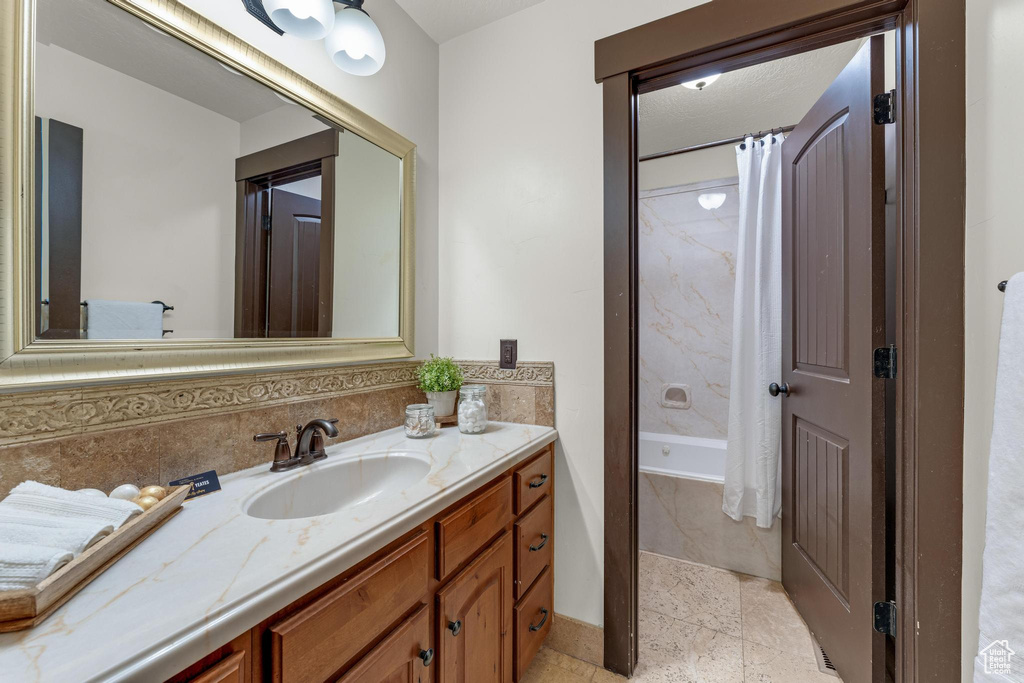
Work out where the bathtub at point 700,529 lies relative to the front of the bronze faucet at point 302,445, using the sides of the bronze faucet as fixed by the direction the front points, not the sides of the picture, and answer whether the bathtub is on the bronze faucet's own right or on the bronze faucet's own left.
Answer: on the bronze faucet's own left

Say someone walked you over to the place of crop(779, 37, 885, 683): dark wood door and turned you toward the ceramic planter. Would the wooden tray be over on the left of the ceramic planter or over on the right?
left

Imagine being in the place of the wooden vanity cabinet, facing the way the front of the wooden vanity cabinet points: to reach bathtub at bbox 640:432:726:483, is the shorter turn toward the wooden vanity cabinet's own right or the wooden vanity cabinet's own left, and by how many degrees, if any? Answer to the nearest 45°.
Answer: approximately 90° to the wooden vanity cabinet's own left

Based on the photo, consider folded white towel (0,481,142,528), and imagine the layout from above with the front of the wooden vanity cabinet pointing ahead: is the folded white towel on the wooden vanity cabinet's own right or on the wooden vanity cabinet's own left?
on the wooden vanity cabinet's own right

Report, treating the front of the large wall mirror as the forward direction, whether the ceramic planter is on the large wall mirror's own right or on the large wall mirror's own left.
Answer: on the large wall mirror's own left

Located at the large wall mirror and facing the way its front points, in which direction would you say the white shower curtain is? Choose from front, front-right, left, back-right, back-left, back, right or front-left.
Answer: front-left

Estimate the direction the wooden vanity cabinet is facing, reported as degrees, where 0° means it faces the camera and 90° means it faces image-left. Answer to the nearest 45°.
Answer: approximately 315°

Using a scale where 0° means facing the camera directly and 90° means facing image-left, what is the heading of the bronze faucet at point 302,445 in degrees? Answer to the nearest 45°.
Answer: approximately 315°
